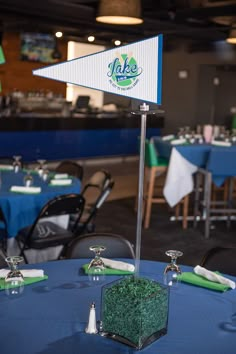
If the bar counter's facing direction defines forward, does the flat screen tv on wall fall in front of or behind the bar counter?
behind

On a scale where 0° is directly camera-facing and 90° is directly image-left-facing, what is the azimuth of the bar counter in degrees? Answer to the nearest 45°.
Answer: approximately 0°

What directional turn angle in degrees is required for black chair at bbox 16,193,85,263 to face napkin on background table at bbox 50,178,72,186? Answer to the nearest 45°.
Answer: approximately 45° to its right

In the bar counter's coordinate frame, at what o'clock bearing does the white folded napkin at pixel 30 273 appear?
The white folded napkin is roughly at 12 o'clock from the bar counter.

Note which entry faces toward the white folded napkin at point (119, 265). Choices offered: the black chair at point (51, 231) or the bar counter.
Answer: the bar counter

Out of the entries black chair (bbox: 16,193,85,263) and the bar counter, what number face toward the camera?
1

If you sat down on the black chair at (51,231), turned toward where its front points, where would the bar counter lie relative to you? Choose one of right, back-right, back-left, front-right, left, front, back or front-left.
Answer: front-right

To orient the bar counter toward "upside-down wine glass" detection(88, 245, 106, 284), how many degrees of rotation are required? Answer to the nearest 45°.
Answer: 0° — it already faces it

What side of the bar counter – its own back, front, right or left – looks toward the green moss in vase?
front

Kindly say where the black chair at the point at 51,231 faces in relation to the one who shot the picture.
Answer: facing away from the viewer and to the left of the viewer

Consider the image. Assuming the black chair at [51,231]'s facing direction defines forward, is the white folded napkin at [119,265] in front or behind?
behind

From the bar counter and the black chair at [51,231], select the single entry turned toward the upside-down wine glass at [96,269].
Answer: the bar counter
